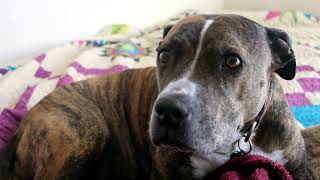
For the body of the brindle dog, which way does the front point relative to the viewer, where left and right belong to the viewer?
facing the viewer and to the right of the viewer
